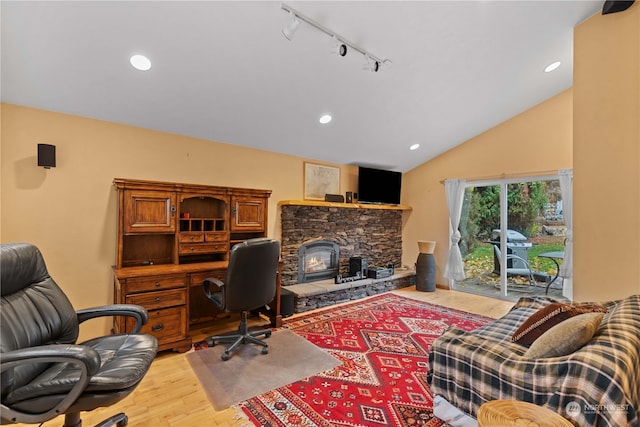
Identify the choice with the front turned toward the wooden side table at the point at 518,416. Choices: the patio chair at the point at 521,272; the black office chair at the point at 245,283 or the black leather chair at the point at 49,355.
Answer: the black leather chair

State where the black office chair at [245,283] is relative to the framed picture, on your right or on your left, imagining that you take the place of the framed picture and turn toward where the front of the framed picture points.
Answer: on your right

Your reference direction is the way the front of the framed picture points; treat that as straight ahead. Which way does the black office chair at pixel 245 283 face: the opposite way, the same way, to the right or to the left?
the opposite way

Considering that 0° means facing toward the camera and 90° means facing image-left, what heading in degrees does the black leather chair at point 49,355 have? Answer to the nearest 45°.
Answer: approximately 315°

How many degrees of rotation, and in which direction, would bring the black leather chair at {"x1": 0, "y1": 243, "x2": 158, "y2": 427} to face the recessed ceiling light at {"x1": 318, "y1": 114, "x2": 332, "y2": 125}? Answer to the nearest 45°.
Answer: approximately 45° to its left

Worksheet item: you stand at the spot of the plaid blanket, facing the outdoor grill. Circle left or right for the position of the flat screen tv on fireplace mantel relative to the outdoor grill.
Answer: left

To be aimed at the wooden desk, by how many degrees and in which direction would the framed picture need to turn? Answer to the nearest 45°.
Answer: approximately 90° to its right

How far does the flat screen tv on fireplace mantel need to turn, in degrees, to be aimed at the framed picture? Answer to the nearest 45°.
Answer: approximately 90° to its right

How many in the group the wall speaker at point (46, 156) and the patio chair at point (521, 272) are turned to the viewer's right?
1

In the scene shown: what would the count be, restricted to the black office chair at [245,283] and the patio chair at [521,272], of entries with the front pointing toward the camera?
0

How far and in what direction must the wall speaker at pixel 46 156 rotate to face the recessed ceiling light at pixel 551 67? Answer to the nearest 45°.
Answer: approximately 45° to its left

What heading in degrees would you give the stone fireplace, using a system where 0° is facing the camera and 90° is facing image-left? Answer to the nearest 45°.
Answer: approximately 315°

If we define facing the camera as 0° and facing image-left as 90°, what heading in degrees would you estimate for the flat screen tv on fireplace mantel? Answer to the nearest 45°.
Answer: approximately 315°

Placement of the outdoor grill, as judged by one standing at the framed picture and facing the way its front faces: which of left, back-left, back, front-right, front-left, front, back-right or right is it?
front-left

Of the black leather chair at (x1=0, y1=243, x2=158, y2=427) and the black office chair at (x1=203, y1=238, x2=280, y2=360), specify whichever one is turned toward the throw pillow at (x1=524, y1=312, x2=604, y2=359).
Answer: the black leather chair

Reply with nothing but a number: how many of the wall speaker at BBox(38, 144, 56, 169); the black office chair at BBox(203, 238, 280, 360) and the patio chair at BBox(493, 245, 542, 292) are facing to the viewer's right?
1

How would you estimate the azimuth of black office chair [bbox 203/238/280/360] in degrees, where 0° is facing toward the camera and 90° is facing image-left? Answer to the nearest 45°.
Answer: approximately 135°

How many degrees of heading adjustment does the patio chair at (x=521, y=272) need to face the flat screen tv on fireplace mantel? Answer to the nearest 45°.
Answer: approximately 180°
